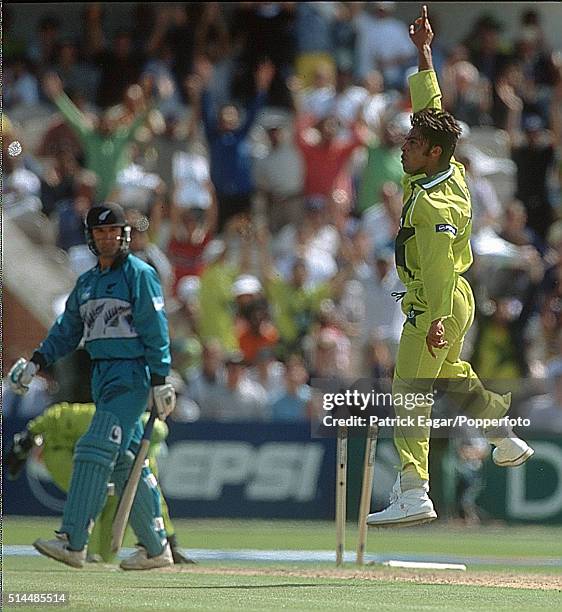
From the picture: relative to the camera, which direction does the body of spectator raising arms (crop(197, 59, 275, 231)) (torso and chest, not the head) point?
toward the camera

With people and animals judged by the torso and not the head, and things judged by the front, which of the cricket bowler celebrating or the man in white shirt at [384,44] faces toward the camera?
the man in white shirt

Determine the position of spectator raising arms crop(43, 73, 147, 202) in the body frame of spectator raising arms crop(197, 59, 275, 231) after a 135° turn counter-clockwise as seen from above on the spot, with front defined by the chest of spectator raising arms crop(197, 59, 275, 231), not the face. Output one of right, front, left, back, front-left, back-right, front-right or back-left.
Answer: back-left

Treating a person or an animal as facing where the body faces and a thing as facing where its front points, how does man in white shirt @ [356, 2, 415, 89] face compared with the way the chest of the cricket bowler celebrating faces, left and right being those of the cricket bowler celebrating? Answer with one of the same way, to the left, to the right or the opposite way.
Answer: to the left

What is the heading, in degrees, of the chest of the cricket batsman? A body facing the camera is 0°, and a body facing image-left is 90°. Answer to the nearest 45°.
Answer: approximately 45°

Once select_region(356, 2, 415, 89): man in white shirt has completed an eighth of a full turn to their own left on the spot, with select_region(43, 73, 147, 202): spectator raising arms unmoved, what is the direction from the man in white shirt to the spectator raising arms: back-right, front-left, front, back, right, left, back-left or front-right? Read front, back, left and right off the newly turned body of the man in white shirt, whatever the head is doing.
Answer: back-right

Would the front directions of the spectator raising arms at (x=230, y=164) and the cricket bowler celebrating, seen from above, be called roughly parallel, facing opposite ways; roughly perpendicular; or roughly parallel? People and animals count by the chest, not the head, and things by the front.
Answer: roughly perpendicular

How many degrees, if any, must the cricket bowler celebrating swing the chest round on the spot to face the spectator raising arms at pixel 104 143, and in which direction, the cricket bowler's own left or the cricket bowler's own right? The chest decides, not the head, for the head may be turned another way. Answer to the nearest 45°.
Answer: approximately 45° to the cricket bowler's own right

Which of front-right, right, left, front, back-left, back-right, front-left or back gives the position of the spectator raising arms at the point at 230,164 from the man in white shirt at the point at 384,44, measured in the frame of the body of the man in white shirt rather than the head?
right

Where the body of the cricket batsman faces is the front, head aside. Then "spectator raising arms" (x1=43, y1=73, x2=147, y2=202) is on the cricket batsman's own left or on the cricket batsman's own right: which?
on the cricket batsman's own right

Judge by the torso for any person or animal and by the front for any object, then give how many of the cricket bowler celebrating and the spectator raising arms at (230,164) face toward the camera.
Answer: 1

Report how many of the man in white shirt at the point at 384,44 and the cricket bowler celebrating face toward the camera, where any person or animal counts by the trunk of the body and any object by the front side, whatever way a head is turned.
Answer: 1

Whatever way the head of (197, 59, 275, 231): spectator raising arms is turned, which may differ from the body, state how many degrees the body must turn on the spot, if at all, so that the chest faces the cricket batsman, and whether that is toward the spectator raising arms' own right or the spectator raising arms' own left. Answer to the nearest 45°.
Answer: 0° — they already face them

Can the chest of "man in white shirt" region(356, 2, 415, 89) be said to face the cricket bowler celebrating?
yes

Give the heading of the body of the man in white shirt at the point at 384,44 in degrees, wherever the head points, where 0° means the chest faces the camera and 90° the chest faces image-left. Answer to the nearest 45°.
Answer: approximately 0°

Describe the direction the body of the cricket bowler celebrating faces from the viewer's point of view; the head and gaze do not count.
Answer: to the viewer's left

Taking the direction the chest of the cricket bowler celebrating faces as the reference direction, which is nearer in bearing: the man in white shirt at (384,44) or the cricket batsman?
the cricket batsman

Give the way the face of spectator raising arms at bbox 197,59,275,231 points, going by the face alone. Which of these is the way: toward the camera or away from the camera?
toward the camera
